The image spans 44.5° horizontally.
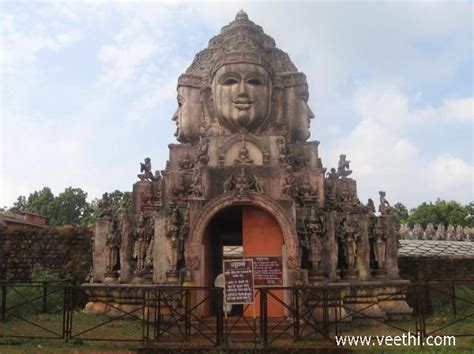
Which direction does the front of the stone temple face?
toward the camera

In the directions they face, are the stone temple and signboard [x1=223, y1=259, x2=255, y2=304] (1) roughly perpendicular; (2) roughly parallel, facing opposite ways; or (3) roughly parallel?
roughly parallel

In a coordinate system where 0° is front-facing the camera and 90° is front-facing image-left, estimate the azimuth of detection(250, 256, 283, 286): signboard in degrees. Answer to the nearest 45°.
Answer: approximately 0°

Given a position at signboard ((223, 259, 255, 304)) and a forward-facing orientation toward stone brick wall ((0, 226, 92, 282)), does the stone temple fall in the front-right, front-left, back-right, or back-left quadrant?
front-right

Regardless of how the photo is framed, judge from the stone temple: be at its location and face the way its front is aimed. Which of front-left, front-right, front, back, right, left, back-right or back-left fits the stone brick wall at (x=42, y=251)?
back-right

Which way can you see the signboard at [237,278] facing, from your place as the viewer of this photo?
facing the viewer

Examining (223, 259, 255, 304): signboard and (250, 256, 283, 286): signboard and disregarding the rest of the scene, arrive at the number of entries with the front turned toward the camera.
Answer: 2

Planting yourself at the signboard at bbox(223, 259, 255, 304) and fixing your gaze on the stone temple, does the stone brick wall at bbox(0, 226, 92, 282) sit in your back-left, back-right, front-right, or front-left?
front-left

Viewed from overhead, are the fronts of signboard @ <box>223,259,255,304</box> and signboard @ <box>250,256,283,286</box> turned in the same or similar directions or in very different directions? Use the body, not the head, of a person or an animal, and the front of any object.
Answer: same or similar directions

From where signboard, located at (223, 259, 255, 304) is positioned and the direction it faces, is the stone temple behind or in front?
behind

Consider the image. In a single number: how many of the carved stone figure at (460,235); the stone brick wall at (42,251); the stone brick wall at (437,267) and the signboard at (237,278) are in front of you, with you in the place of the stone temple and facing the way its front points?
1

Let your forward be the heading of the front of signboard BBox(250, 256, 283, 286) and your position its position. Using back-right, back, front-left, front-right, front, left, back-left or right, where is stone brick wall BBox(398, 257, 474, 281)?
back-left

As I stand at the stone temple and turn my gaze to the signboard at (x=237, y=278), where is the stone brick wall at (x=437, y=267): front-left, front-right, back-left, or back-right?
back-left
